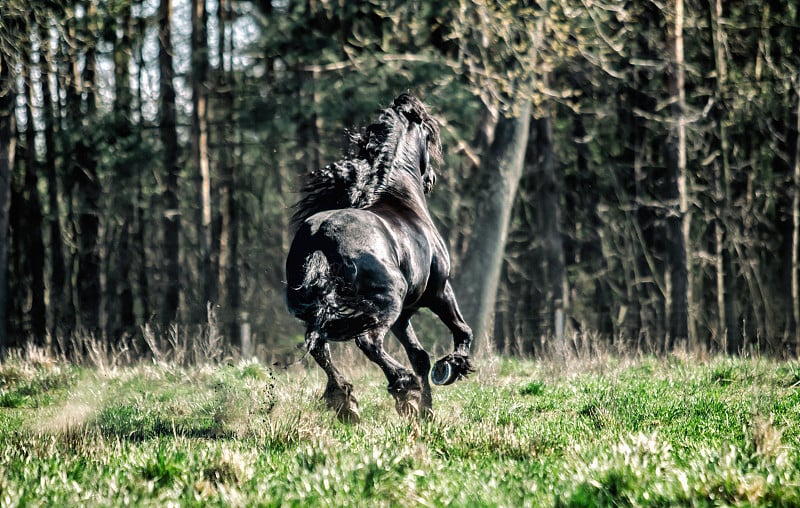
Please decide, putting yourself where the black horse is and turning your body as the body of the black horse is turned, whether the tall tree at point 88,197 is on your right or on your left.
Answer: on your left

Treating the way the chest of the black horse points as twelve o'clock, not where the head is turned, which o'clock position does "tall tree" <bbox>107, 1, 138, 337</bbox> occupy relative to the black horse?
The tall tree is roughly at 10 o'clock from the black horse.

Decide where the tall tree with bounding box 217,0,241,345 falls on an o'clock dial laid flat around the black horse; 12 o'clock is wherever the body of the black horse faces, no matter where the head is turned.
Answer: The tall tree is roughly at 10 o'clock from the black horse.

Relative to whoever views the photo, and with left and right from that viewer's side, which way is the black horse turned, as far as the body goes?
facing away from the viewer and to the right of the viewer

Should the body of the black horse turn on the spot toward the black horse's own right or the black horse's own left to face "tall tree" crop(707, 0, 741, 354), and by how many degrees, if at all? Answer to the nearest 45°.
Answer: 0° — it already faces it

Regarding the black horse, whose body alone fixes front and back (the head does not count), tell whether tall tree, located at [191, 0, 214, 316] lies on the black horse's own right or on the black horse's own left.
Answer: on the black horse's own left
